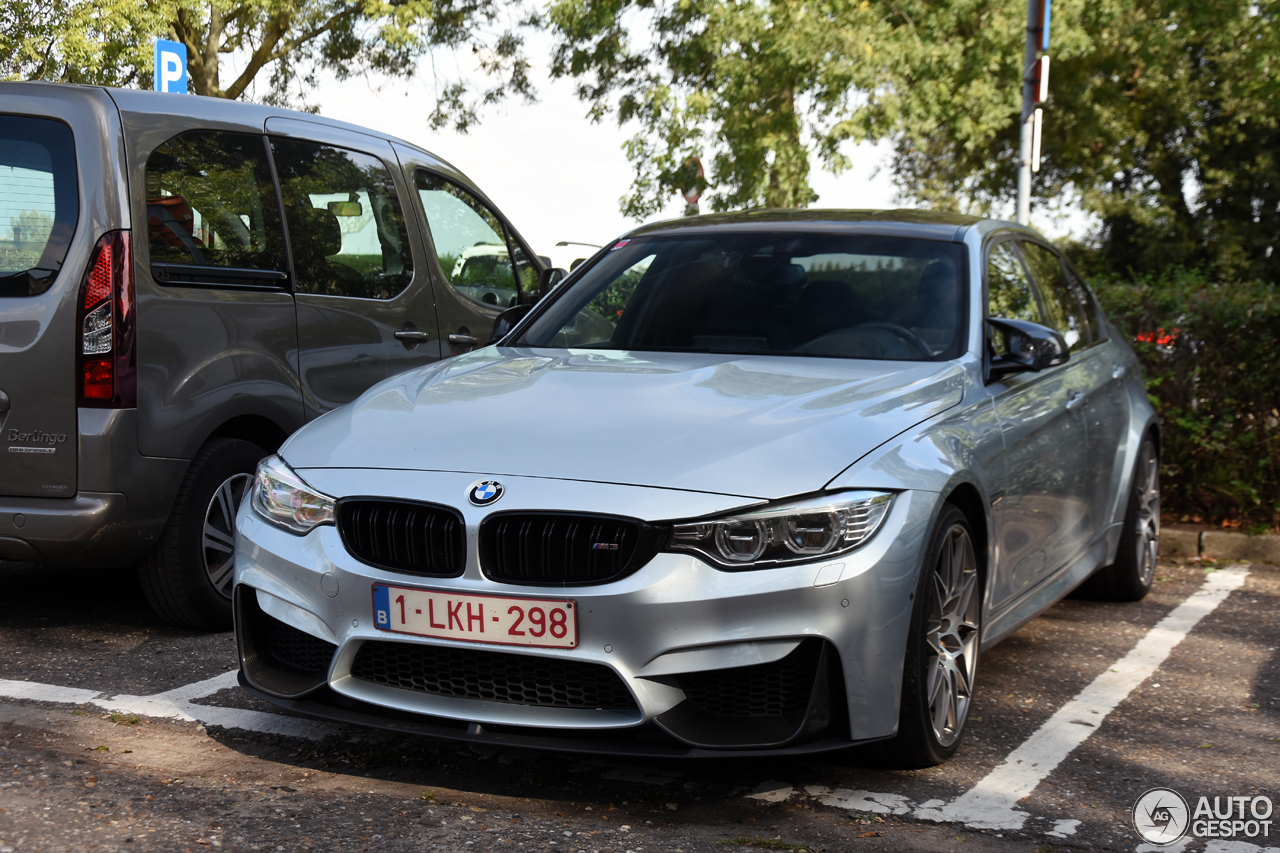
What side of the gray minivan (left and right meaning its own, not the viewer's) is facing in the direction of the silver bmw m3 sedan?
right

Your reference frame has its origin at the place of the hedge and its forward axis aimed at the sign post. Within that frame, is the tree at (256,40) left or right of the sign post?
left

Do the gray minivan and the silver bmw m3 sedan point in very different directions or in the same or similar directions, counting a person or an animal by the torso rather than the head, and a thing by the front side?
very different directions

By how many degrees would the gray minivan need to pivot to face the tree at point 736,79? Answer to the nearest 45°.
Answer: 0° — it already faces it

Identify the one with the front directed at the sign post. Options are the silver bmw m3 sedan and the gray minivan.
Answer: the gray minivan

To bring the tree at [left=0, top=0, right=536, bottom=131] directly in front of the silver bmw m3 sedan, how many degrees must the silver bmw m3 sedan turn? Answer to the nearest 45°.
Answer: approximately 135° to its right

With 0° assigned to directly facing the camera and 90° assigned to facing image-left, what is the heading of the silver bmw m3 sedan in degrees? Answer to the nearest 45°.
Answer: approximately 45°

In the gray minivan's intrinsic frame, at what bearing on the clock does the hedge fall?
The hedge is roughly at 1 o'clock from the gray minivan.

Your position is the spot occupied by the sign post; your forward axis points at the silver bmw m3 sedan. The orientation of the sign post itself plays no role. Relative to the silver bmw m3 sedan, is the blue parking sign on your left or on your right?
right

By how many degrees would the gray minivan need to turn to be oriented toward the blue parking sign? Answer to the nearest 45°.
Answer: approximately 45° to its left

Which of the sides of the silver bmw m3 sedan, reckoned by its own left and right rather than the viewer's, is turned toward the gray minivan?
right

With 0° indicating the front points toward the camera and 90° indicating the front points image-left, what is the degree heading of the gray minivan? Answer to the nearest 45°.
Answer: approximately 225°
